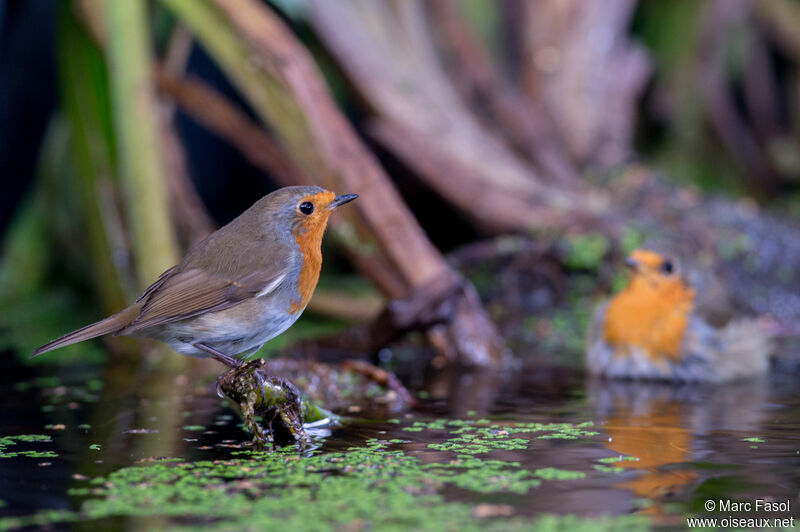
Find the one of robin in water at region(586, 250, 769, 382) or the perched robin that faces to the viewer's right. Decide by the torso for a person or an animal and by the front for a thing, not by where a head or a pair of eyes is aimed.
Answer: the perched robin

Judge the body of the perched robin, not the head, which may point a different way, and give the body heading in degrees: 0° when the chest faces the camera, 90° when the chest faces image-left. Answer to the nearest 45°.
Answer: approximately 270°

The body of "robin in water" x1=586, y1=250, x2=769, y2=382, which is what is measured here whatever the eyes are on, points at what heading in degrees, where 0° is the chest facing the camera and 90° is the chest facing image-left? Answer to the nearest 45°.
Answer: approximately 45°

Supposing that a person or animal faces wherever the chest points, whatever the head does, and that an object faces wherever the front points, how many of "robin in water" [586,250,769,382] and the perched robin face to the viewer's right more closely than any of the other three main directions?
1

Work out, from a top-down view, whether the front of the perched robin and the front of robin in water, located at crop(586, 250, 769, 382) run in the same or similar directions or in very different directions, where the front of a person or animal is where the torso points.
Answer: very different directions
